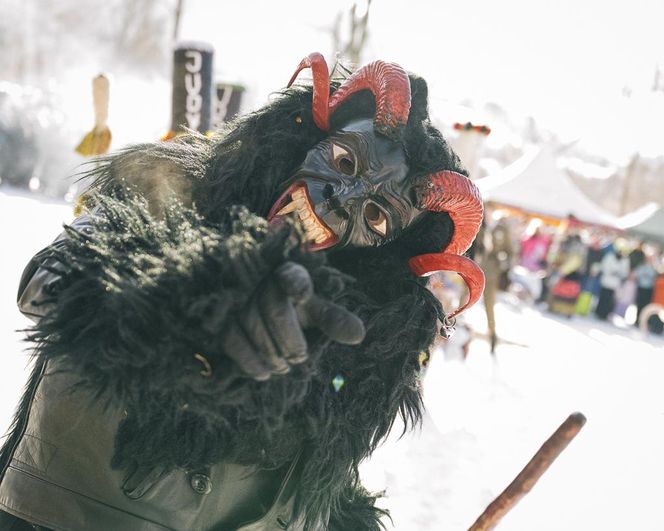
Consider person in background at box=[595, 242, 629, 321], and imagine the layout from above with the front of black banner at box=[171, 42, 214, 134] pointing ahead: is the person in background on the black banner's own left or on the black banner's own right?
on the black banner's own left

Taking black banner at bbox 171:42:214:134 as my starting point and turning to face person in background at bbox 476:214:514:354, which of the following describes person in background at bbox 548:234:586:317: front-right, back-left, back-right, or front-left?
front-left

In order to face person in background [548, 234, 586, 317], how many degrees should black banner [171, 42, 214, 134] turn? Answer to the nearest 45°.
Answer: approximately 135° to its left

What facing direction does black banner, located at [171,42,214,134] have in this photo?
toward the camera

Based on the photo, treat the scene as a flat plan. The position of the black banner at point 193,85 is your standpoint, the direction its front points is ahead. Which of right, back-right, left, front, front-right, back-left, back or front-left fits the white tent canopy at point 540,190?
back-left

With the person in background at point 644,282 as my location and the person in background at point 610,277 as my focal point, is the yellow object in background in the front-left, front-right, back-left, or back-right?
front-left

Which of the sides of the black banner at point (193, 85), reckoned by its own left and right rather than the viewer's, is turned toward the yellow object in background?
right

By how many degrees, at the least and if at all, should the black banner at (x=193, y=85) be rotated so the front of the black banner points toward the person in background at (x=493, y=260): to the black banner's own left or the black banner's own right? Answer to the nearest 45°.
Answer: approximately 135° to the black banner's own left

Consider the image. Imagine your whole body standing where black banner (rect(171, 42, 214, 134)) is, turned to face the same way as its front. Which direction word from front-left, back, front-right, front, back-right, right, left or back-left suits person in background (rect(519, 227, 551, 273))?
back-left

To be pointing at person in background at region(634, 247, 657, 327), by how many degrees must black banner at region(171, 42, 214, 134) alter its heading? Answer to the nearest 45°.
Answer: approximately 135° to its left
